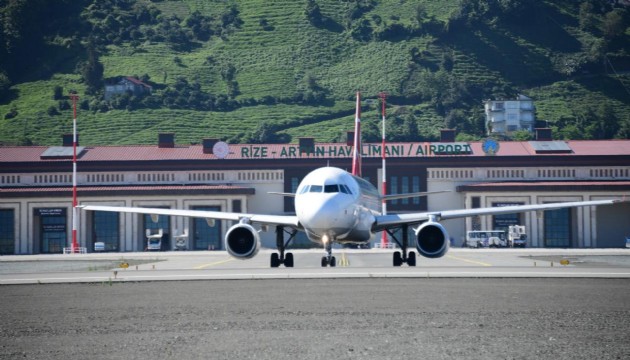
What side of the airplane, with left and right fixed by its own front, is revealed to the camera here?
front
